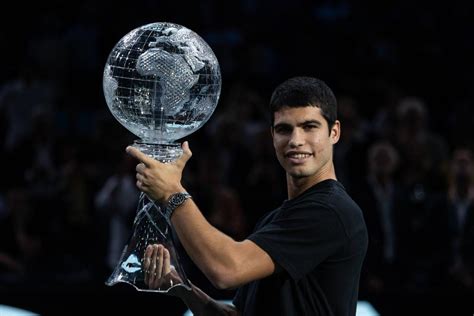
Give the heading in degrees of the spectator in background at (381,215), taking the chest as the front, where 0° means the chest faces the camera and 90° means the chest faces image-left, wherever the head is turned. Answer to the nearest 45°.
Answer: approximately 0°

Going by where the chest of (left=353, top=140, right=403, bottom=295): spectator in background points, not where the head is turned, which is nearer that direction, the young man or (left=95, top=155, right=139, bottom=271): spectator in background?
the young man

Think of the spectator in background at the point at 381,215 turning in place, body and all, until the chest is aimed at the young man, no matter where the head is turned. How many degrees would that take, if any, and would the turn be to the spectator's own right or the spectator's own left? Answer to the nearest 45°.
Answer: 0° — they already face them

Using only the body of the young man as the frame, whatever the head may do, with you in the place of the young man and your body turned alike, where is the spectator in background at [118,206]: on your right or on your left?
on your right
